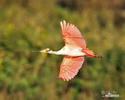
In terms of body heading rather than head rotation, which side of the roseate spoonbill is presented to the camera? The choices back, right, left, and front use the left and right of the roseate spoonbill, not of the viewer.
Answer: left
